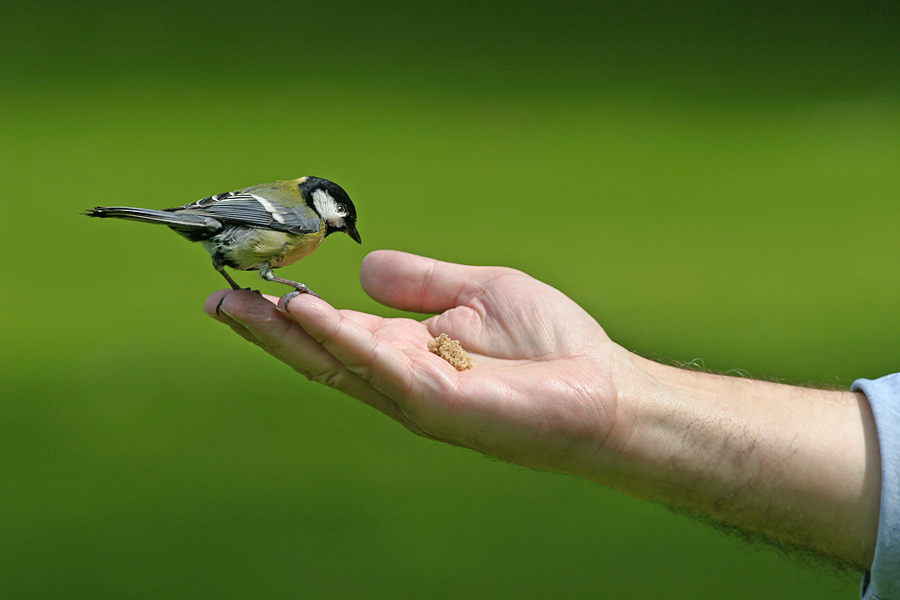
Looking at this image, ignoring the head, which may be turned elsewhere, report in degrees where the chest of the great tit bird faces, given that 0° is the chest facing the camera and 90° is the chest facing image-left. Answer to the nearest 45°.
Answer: approximately 270°
